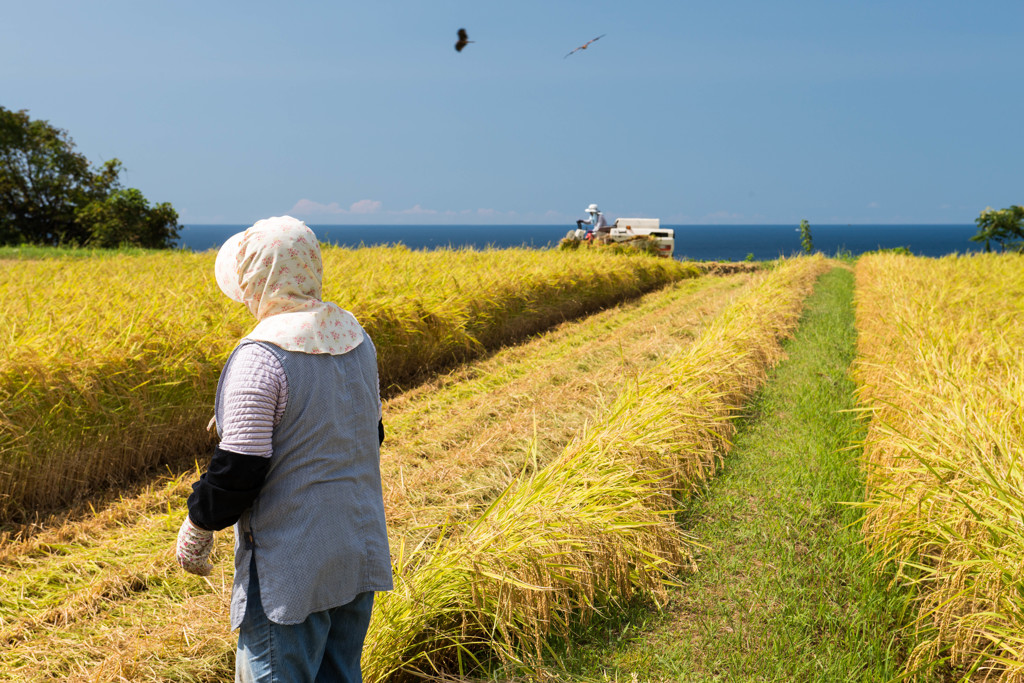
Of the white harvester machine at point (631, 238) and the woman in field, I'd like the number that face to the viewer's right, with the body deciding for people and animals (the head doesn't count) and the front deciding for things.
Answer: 0

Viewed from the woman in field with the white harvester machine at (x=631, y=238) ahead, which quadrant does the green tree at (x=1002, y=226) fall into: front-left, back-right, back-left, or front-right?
front-right

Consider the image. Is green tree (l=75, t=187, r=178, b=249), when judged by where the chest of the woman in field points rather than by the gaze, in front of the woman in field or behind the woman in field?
in front

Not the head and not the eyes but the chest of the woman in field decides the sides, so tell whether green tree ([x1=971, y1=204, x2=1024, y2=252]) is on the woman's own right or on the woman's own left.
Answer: on the woman's own right

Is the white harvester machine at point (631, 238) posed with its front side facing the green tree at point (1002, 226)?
no

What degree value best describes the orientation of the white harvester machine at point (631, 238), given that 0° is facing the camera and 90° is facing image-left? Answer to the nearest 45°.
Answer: approximately 90°

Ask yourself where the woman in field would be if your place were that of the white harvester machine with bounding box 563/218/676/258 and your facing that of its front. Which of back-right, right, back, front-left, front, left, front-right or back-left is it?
left
